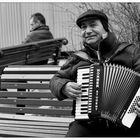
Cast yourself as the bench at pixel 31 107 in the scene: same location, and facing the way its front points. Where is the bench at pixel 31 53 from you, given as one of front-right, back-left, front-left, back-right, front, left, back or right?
back

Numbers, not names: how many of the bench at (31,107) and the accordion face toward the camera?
2

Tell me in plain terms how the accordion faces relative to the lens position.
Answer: facing the viewer

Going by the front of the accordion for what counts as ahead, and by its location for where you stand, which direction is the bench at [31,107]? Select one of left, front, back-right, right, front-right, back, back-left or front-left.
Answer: back-right

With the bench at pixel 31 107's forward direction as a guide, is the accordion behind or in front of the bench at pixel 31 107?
in front

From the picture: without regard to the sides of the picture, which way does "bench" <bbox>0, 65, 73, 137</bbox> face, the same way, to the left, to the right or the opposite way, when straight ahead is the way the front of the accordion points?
the same way

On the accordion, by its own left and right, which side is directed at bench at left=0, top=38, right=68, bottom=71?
right

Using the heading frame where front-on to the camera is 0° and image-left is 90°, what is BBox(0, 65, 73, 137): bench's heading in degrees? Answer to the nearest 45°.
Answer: approximately 0°
